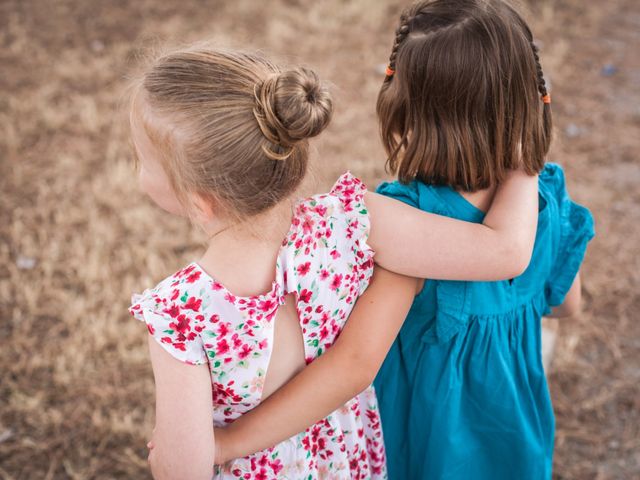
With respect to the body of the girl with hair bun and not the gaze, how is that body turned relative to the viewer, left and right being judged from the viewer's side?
facing away from the viewer and to the left of the viewer

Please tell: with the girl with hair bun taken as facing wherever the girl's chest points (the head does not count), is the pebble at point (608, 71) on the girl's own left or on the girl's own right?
on the girl's own right

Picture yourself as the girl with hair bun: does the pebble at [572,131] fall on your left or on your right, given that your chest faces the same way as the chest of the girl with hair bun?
on your right

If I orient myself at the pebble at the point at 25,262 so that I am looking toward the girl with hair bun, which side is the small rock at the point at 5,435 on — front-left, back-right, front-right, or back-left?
front-right

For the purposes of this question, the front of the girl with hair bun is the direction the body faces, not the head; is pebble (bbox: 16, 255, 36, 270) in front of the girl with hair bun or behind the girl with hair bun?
in front

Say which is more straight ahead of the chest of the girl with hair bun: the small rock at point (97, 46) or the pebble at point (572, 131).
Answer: the small rock

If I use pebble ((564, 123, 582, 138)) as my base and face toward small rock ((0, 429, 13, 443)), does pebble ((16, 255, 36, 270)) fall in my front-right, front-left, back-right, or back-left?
front-right

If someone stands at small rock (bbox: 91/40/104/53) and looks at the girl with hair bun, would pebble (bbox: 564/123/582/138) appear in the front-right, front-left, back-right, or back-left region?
front-left

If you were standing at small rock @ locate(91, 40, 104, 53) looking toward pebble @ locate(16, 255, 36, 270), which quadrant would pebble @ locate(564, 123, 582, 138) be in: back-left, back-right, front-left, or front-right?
front-left

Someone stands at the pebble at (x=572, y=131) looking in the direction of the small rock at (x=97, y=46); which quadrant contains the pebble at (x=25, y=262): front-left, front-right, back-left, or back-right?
front-left

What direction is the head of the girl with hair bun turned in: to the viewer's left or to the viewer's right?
to the viewer's left
